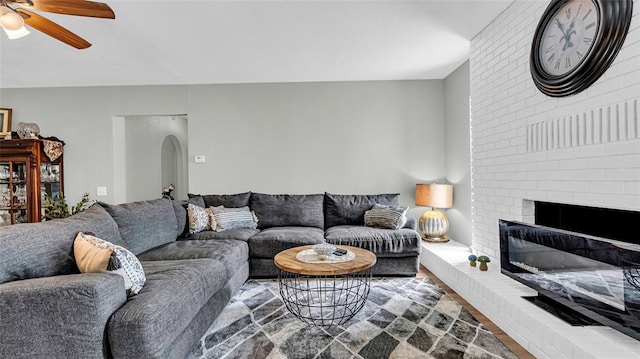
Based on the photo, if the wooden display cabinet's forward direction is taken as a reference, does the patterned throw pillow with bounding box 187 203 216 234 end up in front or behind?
in front

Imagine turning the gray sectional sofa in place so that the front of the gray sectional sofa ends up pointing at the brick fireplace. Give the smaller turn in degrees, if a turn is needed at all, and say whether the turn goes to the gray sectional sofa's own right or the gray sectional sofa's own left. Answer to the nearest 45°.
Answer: approximately 45° to the gray sectional sofa's own left

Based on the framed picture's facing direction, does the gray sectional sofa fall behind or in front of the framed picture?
in front

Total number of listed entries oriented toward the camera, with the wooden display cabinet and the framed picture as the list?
2

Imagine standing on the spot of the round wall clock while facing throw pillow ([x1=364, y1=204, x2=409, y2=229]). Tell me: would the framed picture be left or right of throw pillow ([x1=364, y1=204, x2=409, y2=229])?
left

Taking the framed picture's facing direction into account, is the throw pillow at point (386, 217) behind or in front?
in front

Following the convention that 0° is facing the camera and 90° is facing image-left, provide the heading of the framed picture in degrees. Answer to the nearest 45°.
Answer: approximately 0°

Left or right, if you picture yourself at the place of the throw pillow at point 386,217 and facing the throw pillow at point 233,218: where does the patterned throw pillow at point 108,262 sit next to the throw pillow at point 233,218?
left

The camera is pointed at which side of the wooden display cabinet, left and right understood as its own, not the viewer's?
front

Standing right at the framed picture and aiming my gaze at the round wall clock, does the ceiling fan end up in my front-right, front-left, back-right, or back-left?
front-right

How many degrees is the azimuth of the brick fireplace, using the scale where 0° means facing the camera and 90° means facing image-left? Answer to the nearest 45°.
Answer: approximately 45°

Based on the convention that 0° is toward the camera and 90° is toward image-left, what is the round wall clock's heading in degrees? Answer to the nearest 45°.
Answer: approximately 45°

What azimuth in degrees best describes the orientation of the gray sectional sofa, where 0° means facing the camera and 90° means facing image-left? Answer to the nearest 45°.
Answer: approximately 315°
